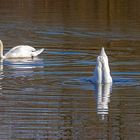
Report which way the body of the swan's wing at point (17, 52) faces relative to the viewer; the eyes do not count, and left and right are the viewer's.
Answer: facing to the left of the viewer

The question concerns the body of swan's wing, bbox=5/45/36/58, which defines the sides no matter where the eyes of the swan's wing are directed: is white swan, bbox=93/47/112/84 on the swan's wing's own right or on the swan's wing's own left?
on the swan's wing's own left
